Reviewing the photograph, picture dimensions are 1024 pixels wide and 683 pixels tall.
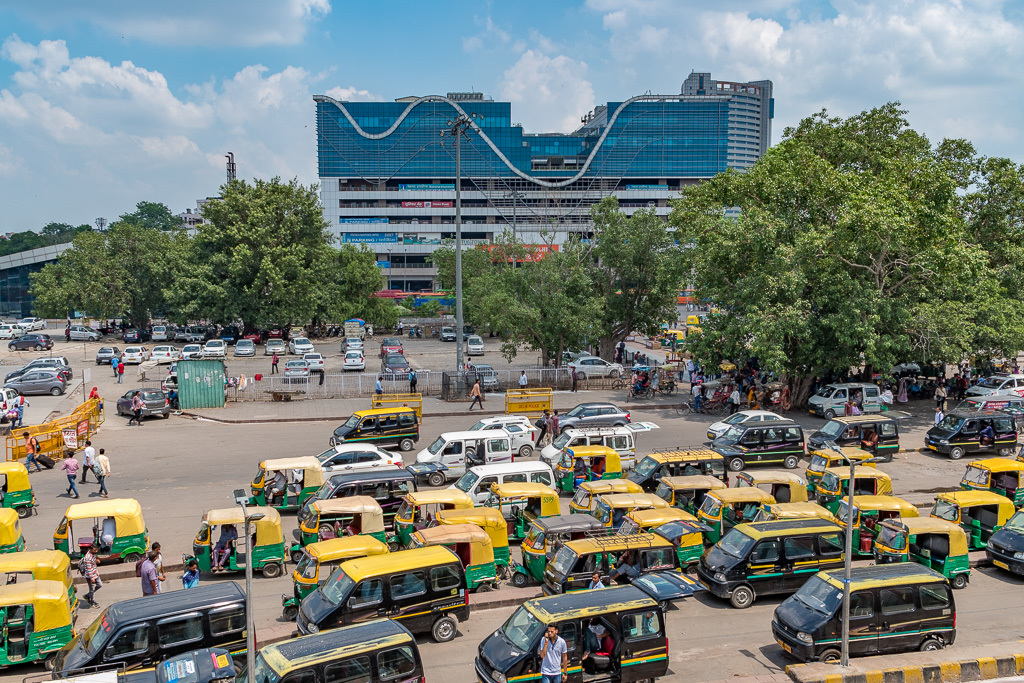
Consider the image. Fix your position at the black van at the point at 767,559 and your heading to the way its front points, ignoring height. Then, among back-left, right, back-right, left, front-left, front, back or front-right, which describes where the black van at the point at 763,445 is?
back-right

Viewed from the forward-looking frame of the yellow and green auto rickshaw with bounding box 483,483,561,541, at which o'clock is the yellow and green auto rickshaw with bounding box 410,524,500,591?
the yellow and green auto rickshaw with bounding box 410,524,500,591 is roughly at 11 o'clock from the yellow and green auto rickshaw with bounding box 483,483,561,541.

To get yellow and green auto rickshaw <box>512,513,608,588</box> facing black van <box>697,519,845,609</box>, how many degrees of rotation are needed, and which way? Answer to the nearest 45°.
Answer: approximately 135° to its left

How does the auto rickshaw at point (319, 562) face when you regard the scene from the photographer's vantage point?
facing the viewer and to the left of the viewer

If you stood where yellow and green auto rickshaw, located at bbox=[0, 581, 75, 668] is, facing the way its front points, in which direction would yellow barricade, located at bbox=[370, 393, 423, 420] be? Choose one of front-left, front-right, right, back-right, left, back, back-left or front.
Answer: back-right

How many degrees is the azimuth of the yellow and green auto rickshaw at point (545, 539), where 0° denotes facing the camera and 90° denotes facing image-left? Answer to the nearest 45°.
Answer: approximately 45°

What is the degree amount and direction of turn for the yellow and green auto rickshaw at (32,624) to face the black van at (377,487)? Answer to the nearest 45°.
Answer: approximately 135° to its right

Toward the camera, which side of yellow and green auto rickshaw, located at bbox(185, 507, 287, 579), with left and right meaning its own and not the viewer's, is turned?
left

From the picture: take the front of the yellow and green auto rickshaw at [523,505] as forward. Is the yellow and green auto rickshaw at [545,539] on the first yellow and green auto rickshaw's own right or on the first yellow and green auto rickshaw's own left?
on the first yellow and green auto rickshaw's own left

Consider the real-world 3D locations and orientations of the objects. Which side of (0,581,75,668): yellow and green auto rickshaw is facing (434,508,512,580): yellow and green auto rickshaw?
back

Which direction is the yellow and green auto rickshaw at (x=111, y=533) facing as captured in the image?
to the viewer's left

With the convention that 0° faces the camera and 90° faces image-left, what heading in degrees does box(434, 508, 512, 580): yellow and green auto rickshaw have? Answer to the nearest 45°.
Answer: approximately 90°

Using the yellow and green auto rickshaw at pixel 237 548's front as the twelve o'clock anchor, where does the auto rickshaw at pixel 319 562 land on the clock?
The auto rickshaw is roughly at 8 o'clock from the yellow and green auto rickshaw.

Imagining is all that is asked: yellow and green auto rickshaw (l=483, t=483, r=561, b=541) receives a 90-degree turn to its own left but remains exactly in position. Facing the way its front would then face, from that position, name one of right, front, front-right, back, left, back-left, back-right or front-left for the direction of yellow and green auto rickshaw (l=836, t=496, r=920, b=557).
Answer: front-left

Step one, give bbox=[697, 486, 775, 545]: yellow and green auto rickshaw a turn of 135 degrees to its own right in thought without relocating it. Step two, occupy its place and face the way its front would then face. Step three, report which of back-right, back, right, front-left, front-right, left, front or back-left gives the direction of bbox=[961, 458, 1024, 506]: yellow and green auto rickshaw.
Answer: front-right

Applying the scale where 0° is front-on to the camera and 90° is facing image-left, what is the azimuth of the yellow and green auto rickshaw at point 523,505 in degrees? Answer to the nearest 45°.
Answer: approximately 45°

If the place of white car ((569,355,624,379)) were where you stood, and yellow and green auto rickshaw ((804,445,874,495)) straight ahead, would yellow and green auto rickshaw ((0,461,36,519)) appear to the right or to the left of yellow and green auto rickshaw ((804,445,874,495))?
right
